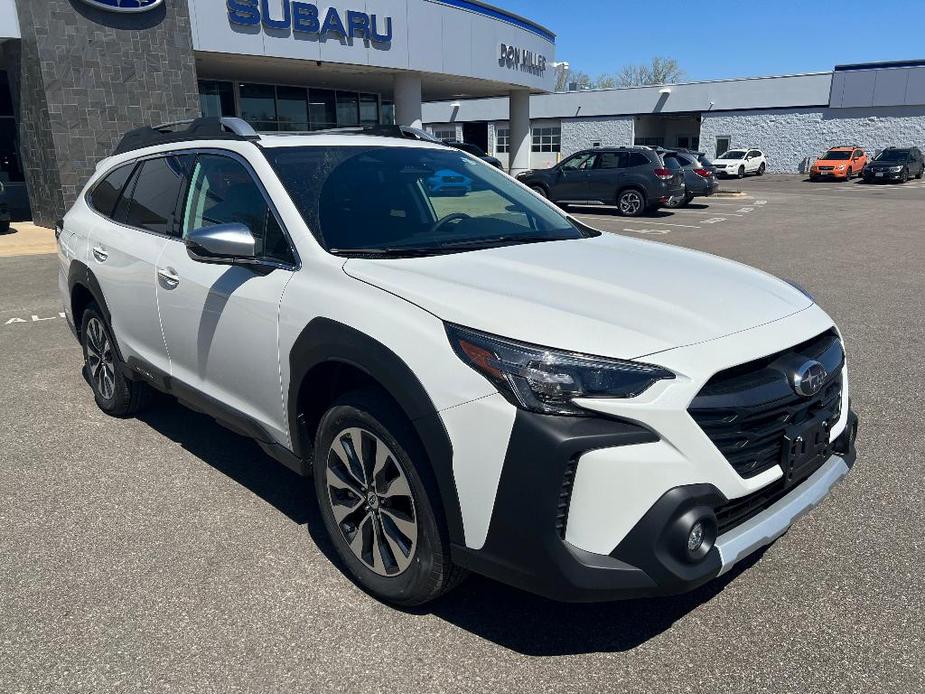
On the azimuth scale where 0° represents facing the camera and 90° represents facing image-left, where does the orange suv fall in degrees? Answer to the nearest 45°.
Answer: approximately 45°

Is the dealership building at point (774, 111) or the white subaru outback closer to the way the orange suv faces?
the white subaru outback

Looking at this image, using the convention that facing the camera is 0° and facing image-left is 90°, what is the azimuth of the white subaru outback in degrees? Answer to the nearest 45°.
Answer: approximately 315°

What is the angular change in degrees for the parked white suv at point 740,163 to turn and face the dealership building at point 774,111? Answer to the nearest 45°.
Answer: approximately 180°

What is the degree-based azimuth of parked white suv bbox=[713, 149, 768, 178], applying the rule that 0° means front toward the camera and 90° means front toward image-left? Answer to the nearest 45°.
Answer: approximately 45°

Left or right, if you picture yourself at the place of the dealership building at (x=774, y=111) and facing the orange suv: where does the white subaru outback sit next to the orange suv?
right

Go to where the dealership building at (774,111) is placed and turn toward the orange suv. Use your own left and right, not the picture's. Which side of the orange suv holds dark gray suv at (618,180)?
right
